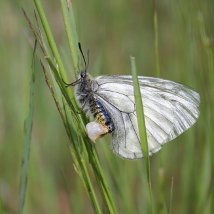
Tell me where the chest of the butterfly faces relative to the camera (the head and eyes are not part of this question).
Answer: to the viewer's left
